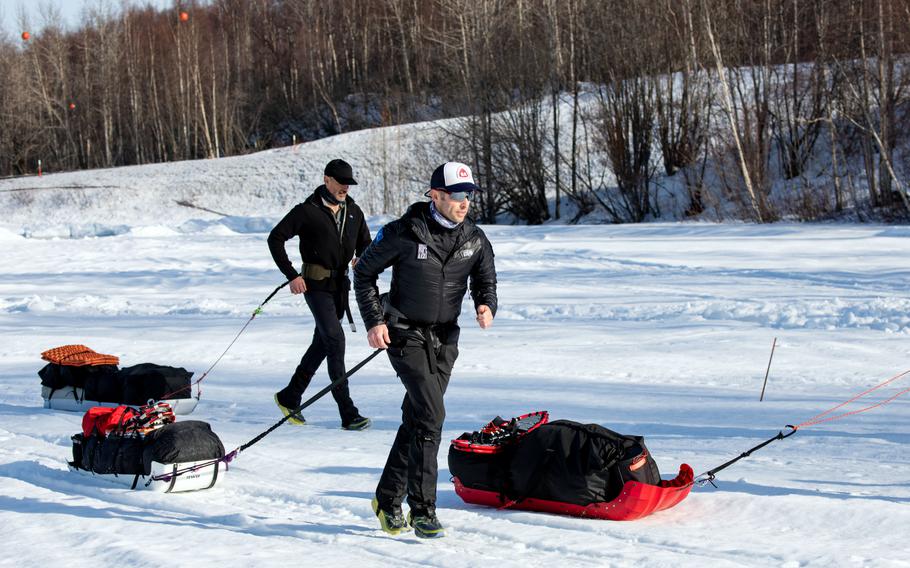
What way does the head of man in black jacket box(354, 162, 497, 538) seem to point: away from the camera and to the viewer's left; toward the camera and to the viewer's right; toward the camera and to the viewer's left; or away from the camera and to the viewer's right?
toward the camera and to the viewer's right

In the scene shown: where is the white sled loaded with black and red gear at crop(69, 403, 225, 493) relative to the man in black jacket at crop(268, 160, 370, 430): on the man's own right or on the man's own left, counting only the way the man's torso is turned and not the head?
on the man's own right

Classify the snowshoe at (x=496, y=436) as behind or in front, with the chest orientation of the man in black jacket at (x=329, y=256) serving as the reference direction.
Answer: in front

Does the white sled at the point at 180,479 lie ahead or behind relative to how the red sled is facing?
behind

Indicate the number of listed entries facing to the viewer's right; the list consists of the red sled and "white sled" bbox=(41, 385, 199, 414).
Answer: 2

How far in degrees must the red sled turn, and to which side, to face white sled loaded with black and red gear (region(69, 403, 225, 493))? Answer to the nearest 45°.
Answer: approximately 180°

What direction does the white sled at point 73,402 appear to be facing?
to the viewer's right

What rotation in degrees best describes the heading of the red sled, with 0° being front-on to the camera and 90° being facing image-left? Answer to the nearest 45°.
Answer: approximately 270°

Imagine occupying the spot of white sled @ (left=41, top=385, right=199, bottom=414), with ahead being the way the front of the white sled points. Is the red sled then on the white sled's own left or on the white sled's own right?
on the white sled's own right

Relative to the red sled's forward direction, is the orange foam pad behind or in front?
behind
